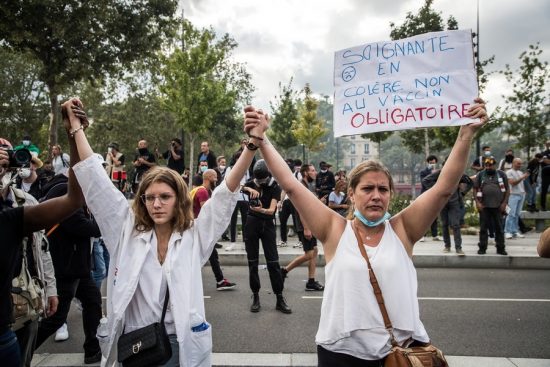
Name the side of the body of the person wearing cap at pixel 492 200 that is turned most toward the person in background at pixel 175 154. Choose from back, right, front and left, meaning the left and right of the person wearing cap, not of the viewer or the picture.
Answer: right

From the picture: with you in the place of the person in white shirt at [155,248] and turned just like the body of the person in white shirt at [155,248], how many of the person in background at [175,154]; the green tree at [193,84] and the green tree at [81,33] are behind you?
3

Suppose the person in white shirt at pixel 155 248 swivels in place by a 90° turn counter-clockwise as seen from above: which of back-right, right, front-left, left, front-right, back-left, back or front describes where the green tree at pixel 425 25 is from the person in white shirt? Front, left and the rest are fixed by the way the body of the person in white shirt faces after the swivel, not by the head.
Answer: front-left

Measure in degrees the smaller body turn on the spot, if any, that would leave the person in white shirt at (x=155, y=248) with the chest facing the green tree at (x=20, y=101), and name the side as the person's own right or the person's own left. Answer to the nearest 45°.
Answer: approximately 180°

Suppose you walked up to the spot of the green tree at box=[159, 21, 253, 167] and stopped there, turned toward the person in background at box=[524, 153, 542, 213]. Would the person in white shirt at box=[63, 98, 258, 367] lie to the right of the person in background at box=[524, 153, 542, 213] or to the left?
right

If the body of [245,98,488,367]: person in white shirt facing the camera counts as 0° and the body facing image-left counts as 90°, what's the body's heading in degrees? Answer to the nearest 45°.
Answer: approximately 0°

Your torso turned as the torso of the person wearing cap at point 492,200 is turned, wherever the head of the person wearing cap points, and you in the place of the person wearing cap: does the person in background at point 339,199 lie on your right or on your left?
on your right
